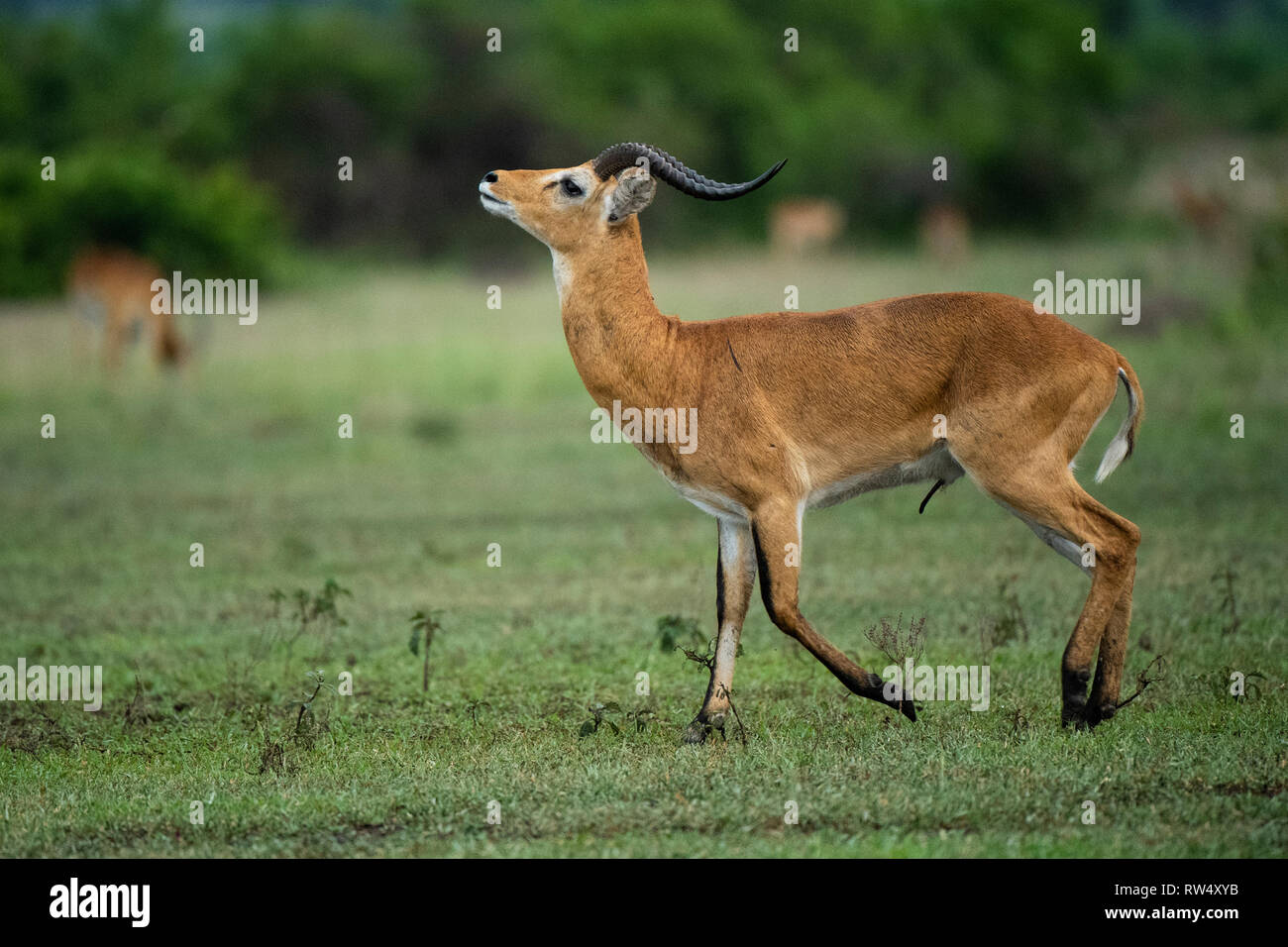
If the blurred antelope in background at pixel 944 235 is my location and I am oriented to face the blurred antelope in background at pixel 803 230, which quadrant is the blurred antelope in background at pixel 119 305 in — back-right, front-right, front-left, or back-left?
front-left

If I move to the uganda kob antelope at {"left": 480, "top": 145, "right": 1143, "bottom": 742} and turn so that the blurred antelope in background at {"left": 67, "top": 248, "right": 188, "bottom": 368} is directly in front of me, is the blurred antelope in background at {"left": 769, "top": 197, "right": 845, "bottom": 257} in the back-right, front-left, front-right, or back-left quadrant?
front-right

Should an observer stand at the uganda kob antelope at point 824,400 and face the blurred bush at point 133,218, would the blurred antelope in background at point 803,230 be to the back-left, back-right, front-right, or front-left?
front-right

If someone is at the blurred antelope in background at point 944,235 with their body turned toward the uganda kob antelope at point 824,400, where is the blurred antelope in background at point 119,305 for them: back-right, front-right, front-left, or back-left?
front-right

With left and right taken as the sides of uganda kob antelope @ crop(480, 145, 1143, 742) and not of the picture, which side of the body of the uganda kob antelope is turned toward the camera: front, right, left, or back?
left

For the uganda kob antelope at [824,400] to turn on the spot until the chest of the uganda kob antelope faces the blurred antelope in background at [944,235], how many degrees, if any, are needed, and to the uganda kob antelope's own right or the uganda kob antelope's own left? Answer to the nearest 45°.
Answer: approximately 90° to the uganda kob antelope's own right

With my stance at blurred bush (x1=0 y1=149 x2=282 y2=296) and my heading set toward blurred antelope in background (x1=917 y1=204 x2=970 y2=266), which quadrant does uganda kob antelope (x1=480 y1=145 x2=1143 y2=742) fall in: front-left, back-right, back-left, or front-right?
front-right

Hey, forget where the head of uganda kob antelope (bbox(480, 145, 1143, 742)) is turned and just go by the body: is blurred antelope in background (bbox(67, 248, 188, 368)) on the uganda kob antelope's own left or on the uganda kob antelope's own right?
on the uganda kob antelope's own right

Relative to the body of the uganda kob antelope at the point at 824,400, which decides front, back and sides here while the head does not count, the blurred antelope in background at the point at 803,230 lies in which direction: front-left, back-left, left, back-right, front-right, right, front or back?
right

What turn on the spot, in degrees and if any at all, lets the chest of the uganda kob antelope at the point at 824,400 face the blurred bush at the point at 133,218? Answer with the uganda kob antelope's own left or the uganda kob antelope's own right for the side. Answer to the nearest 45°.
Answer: approximately 45° to the uganda kob antelope's own right
